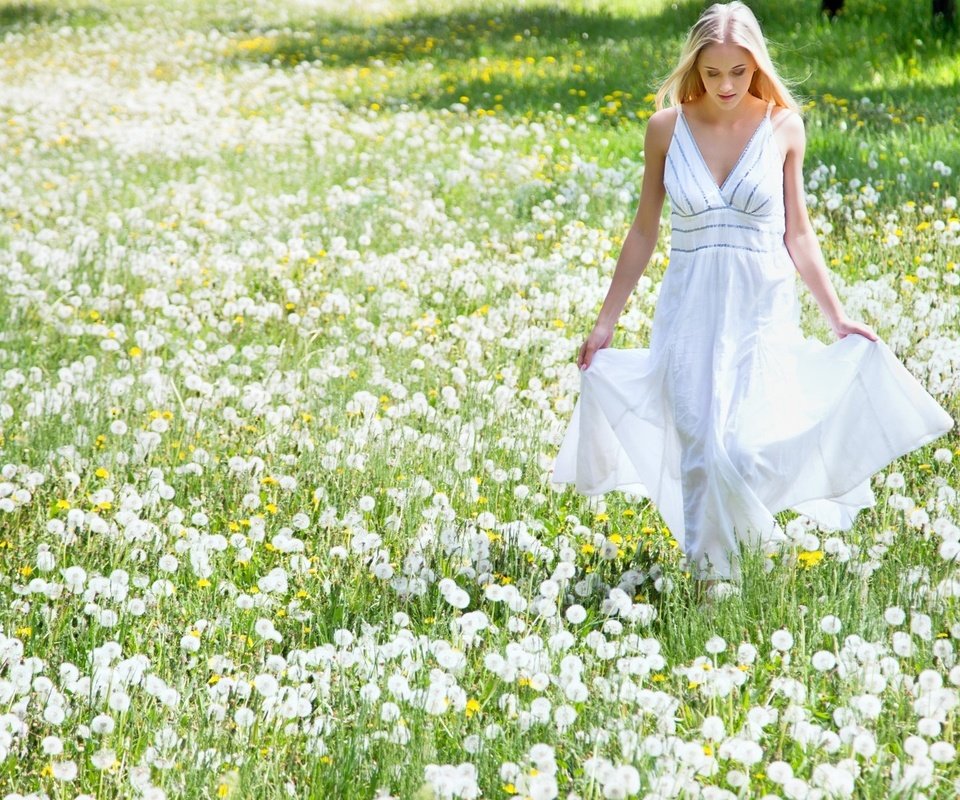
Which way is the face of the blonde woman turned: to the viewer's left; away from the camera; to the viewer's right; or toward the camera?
toward the camera

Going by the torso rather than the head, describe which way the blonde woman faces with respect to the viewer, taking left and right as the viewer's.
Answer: facing the viewer
